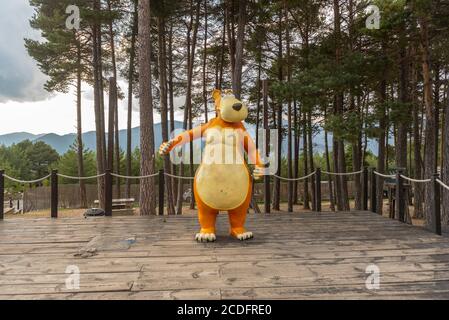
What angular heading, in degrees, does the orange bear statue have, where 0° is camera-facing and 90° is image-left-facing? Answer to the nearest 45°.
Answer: approximately 0°

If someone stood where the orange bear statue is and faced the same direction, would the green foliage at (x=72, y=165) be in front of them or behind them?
behind
